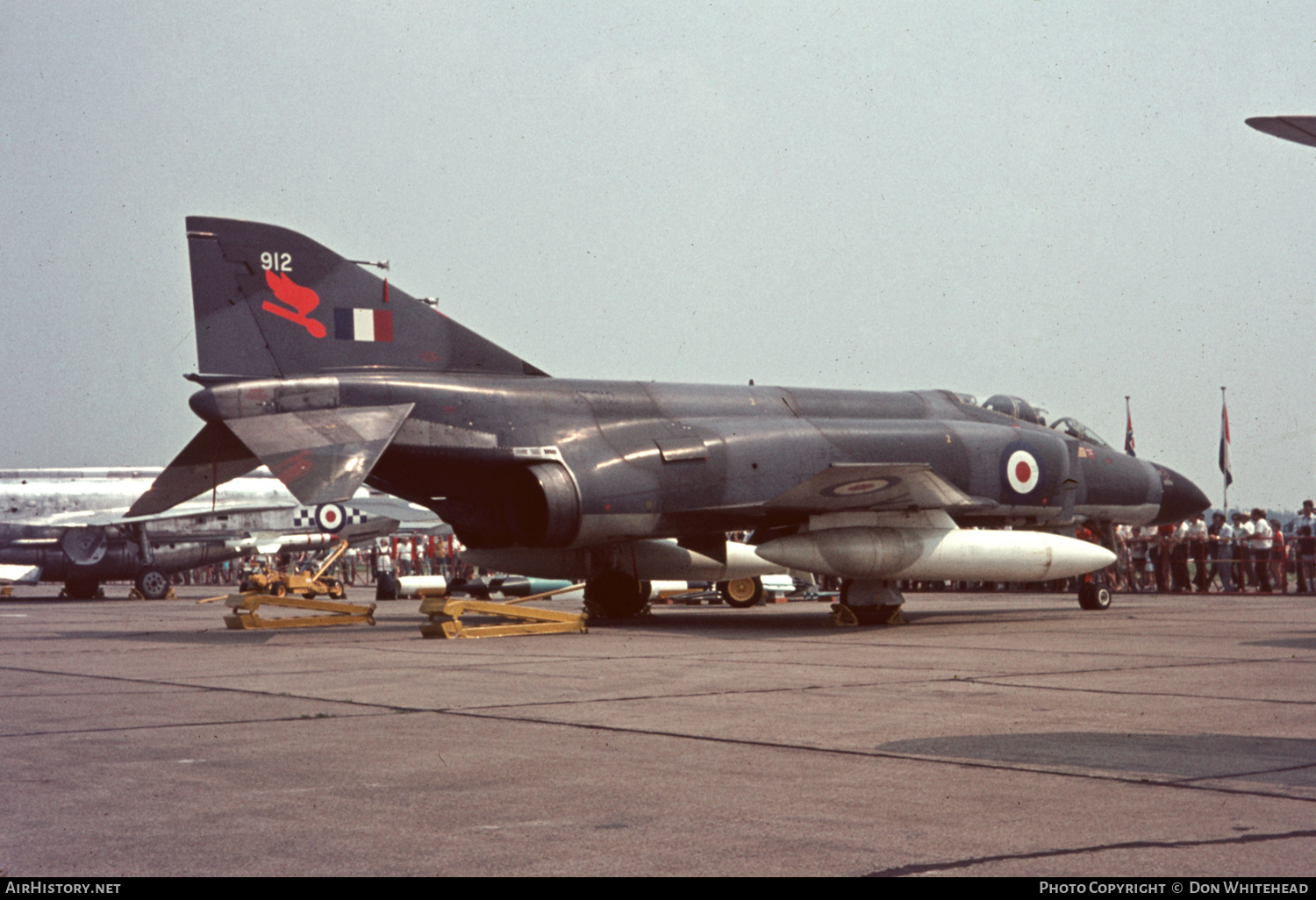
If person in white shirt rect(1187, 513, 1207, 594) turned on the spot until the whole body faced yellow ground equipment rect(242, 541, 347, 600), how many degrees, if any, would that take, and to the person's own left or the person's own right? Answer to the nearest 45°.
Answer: approximately 90° to the person's own right

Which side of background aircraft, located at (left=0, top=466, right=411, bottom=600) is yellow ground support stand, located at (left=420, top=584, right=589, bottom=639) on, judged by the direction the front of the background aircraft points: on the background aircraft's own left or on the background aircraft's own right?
on the background aircraft's own right

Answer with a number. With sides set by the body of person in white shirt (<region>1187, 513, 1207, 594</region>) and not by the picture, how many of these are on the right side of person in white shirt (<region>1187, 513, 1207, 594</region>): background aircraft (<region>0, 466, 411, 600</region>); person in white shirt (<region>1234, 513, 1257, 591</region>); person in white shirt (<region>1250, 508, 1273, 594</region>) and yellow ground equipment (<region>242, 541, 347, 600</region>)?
2

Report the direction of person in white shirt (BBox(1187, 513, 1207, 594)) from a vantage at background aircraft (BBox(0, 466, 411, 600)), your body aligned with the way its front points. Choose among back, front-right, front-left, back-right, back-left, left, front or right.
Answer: front-right

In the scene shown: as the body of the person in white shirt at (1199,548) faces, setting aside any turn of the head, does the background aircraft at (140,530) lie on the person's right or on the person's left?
on the person's right

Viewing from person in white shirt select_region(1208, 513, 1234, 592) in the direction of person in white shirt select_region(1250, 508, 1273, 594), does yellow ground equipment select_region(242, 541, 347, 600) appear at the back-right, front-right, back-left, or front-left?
back-right

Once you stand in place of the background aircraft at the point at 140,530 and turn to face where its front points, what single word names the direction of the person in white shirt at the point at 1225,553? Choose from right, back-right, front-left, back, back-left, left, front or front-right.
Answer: front-right

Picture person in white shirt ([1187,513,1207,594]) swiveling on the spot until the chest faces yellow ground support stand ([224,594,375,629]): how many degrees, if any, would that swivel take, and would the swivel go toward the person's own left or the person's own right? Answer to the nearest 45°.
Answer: approximately 45° to the person's own right

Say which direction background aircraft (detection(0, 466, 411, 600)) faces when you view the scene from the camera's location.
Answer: facing to the right of the viewer
